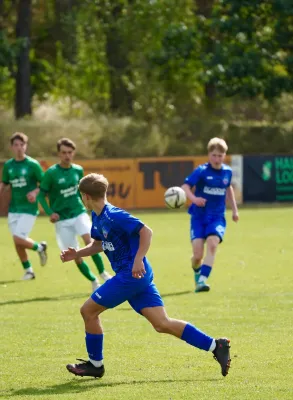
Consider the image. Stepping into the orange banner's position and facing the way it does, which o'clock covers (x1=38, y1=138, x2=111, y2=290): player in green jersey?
The player in green jersey is roughly at 12 o'clock from the orange banner.

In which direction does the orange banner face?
toward the camera

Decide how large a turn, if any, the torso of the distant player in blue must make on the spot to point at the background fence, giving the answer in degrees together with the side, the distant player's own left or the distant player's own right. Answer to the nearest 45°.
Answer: approximately 180°

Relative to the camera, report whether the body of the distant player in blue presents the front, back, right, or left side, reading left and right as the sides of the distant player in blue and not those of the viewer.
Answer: front

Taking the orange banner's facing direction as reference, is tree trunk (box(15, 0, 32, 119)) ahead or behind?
behind

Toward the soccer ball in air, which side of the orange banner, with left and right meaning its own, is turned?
front

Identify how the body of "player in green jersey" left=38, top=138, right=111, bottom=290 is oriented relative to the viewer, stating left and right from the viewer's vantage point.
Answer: facing the viewer and to the right of the viewer

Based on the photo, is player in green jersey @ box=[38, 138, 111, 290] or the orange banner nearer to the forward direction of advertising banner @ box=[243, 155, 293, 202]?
the player in green jersey

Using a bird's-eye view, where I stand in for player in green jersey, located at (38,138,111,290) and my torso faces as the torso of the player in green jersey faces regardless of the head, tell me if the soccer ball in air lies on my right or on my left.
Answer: on my left
